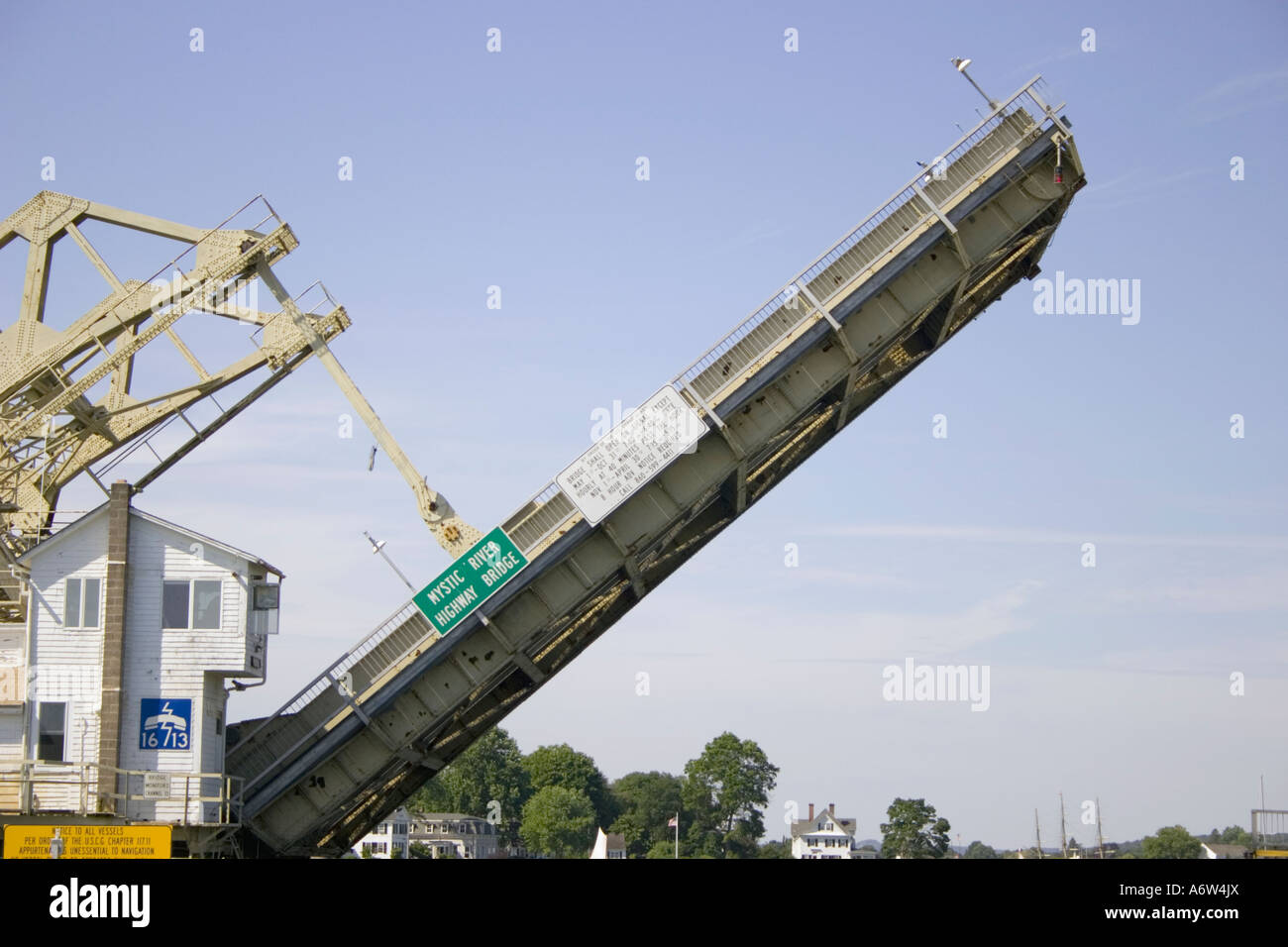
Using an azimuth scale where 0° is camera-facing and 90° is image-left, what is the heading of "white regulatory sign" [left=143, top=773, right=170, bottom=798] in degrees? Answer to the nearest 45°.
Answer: approximately 0°

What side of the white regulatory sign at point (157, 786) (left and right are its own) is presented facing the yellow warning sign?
right

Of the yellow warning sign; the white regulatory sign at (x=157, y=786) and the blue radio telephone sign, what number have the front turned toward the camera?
3

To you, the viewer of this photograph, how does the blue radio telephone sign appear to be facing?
facing the viewer

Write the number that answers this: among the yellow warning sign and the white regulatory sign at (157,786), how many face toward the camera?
2

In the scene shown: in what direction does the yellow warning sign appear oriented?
toward the camera

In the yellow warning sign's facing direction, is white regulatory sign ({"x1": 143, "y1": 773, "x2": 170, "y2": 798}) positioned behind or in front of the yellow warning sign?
behind

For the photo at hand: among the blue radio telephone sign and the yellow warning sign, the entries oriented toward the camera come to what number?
2

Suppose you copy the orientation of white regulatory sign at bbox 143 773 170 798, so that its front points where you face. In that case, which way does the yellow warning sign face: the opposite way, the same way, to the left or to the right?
the same way

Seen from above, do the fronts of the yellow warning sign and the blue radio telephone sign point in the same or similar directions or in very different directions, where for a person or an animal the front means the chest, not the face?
same or similar directions

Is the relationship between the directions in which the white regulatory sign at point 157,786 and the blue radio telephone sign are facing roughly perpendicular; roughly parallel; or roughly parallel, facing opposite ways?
roughly parallel

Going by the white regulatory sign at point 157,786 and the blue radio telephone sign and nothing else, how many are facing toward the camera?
2
